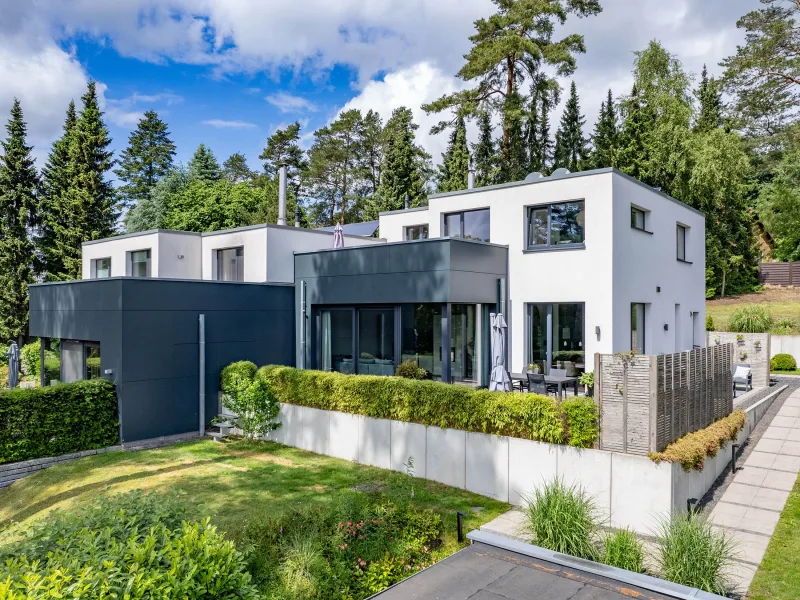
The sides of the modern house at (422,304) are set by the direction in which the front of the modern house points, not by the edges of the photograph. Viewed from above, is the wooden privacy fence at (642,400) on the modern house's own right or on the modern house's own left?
on the modern house's own left

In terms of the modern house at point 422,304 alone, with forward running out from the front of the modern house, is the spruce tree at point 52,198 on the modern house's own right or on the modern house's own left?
on the modern house's own right

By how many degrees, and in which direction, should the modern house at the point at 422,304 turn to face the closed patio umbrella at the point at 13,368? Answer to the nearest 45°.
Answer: approximately 45° to its right

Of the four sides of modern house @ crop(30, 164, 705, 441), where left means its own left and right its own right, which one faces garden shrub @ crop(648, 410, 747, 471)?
left

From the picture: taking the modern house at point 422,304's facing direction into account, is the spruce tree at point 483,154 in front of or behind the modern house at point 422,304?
behind

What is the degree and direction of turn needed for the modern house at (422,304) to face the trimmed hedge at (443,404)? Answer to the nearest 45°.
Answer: approximately 45° to its left

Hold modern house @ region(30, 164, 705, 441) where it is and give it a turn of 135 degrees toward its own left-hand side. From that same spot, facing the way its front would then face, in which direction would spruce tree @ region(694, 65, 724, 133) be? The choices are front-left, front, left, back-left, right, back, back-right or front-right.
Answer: front-left

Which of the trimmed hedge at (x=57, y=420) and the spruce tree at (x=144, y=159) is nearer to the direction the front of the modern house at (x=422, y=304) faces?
the trimmed hedge

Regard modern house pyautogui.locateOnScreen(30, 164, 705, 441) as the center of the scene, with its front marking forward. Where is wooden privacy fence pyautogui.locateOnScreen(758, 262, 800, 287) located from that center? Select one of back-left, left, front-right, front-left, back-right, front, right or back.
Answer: back

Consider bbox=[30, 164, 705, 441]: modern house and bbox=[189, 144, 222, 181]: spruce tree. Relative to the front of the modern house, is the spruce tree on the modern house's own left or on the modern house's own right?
on the modern house's own right

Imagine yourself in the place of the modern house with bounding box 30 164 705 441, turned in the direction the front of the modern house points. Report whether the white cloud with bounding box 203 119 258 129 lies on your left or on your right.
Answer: on your right
